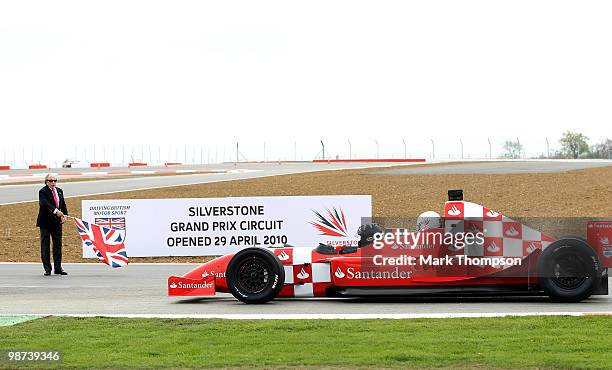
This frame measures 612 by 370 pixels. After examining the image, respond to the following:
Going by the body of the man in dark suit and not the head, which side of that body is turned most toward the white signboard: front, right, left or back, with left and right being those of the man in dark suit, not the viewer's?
left

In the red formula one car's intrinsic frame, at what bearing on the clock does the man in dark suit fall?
The man in dark suit is roughly at 1 o'clock from the red formula one car.

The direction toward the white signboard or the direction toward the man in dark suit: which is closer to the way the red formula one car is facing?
the man in dark suit

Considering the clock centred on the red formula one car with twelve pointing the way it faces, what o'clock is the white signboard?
The white signboard is roughly at 2 o'clock from the red formula one car.

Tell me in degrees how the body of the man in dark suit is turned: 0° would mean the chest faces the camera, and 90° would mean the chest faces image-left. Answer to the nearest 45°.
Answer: approximately 315°

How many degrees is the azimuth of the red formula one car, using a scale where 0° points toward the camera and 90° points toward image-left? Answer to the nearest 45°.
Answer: approximately 90°

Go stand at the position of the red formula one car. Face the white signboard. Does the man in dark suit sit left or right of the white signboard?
left

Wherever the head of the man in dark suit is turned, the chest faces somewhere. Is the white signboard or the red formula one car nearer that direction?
the red formula one car

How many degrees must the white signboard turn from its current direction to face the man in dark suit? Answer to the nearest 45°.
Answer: approximately 45° to its right

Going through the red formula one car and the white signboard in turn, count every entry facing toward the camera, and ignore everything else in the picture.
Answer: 1
